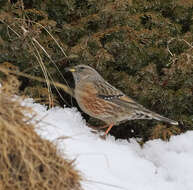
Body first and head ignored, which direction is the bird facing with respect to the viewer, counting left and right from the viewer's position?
facing to the left of the viewer
